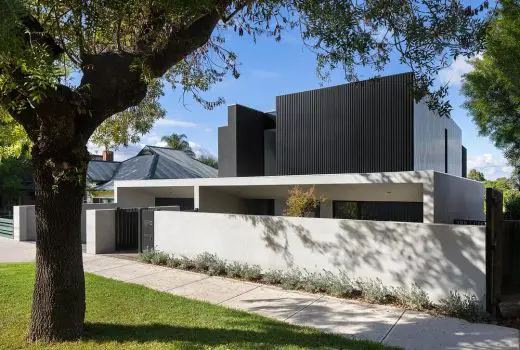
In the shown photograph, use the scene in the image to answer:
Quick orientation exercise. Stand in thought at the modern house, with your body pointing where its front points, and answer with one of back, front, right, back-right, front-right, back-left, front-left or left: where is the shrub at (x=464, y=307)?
front-left

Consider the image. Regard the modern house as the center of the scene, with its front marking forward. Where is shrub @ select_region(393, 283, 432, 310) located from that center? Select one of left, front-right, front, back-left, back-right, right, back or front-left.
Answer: front-left

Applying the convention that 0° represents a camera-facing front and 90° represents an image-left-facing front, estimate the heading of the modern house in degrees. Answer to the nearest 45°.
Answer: approximately 45°

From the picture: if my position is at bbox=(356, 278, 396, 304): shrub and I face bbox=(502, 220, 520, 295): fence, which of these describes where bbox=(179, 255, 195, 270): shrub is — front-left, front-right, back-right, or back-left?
back-left

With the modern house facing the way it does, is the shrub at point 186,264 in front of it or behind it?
in front

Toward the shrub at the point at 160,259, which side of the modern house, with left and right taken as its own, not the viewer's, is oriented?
front

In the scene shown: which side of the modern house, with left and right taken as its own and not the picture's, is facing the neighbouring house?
right

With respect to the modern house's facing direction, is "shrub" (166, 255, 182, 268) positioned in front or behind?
in front

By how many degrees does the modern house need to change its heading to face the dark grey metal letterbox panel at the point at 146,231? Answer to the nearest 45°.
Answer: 0° — it already faces it

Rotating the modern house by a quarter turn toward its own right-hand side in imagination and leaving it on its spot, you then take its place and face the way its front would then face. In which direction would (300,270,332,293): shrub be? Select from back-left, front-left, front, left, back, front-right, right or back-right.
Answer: back-left

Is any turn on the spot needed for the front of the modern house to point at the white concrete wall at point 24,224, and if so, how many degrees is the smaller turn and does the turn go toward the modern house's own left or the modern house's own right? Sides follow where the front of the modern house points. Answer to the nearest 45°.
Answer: approximately 45° to the modern house's own right
